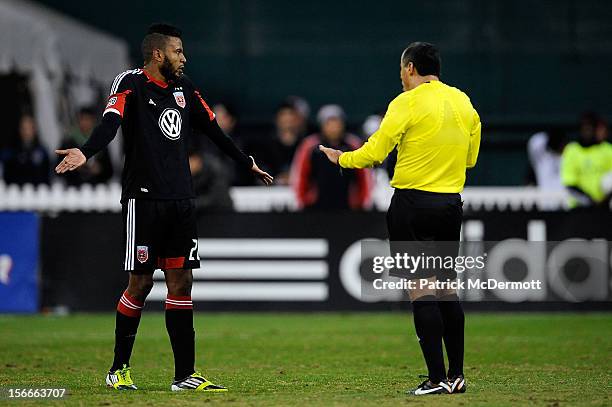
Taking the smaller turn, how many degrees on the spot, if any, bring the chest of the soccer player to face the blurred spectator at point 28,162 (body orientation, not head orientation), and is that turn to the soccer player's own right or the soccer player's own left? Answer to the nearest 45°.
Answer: approximately 135° to the soccer player's own left

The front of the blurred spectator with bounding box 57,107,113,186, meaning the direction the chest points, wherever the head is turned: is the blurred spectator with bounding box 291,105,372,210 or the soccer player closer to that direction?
the soccer player

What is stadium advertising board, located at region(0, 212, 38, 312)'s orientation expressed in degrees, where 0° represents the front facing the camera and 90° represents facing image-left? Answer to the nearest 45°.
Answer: approximately 0°

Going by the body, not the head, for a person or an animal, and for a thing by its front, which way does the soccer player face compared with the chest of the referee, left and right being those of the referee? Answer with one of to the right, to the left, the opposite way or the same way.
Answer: the opposite way

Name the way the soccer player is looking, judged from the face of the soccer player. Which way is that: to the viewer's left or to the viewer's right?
to the viewer's right

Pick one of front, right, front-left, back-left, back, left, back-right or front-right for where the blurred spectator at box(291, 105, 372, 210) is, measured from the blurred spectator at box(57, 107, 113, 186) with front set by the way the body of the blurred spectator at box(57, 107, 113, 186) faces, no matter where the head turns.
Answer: front-left
